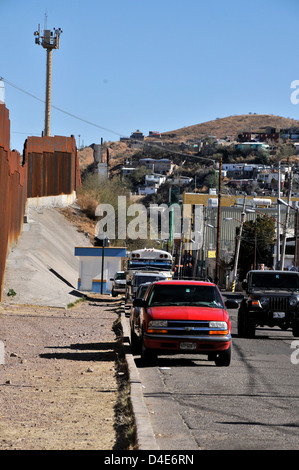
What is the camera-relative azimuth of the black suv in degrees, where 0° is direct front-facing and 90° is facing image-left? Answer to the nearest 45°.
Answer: approximately 0°

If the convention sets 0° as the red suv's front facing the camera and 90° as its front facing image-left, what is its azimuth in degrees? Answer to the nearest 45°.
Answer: approximately 0°

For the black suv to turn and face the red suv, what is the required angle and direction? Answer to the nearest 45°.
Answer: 0° — it already faces it

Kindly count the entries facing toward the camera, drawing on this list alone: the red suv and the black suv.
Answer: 2
